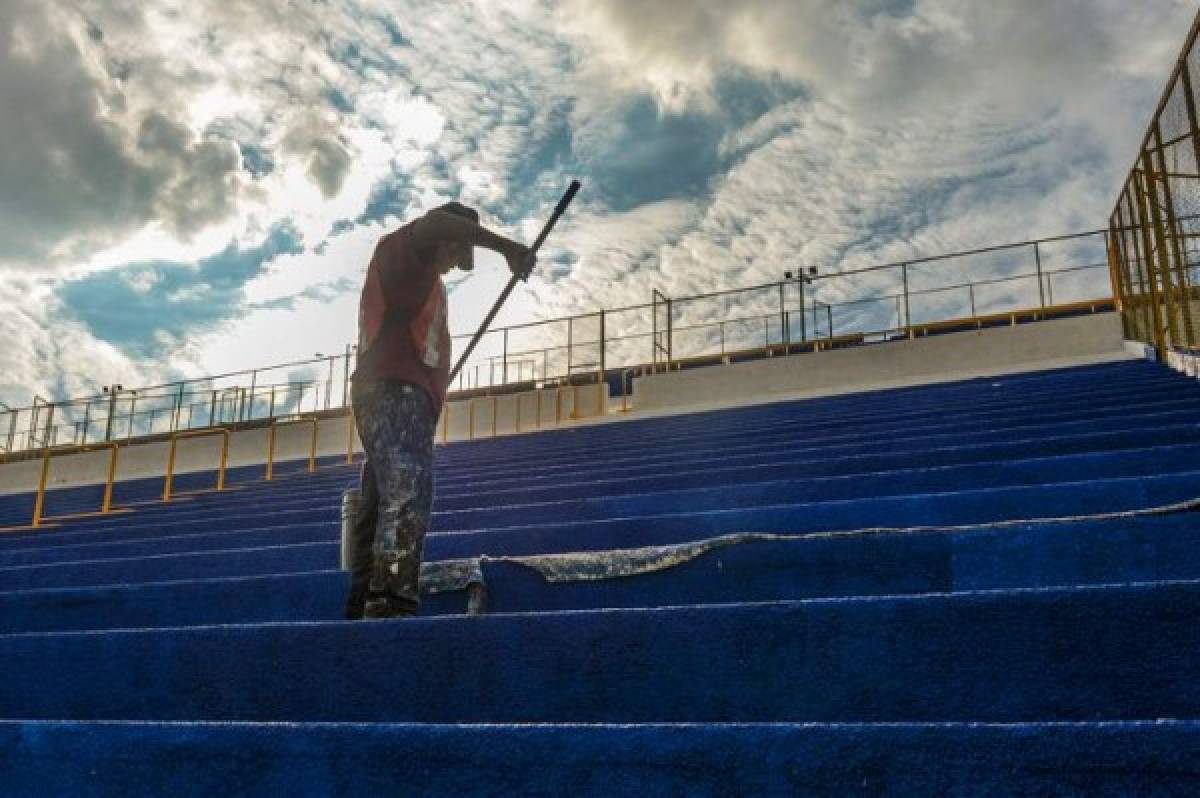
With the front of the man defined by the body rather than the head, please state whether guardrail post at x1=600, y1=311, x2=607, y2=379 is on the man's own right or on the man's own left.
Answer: on the man's own left

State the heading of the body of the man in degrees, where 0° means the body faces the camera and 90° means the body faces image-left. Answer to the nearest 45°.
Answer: approximately 270°
